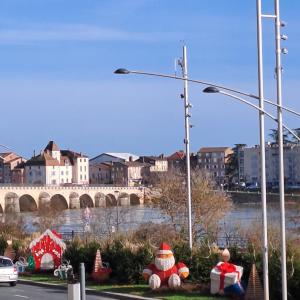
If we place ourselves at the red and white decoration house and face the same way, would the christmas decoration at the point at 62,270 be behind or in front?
in front

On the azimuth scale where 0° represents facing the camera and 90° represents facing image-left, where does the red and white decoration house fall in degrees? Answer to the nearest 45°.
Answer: approximately 0°

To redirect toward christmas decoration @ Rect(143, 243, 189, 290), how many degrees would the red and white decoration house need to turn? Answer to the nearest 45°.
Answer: approximately 45° to its left

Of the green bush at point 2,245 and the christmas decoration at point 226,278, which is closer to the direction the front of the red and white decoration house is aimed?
the christmas decoration

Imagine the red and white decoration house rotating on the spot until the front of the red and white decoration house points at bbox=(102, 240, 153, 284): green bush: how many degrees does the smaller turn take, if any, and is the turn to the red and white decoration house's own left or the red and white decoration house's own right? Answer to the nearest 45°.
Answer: approximately 45° to the red and white decoration house's own left

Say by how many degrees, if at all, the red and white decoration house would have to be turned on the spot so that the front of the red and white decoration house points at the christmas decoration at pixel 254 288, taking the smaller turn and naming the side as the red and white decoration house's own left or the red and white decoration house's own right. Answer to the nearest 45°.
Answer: approximately 45° to the red and white decoration house's own left

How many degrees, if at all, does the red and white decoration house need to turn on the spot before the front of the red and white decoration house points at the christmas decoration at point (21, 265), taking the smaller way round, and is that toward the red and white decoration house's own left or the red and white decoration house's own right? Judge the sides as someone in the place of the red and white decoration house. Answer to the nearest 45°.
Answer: approximately 135° to the red and white decoration house's own right
